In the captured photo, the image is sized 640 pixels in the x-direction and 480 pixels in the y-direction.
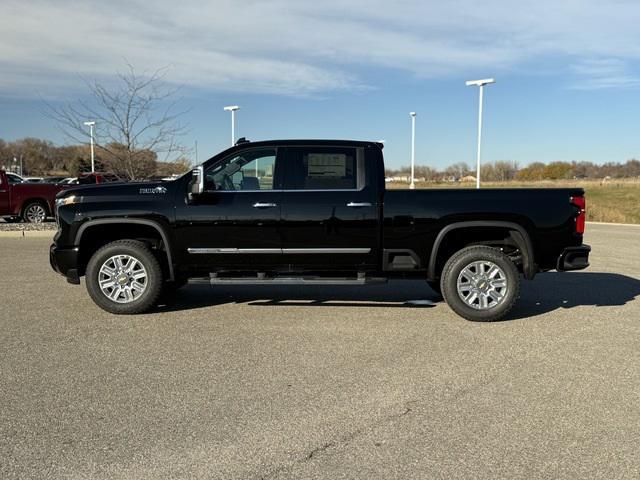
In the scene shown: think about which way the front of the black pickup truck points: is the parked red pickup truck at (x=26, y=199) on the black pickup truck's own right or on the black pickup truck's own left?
on the black pickup truck's own right

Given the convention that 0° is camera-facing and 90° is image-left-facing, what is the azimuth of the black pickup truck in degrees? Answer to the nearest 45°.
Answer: approximately 90°
